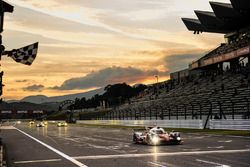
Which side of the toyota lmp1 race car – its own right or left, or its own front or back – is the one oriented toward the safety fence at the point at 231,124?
left

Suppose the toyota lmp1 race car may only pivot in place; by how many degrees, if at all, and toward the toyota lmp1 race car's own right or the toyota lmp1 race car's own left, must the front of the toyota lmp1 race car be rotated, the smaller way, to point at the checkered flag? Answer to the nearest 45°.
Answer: approximately 45° to the toyota lmp1 race car's own right

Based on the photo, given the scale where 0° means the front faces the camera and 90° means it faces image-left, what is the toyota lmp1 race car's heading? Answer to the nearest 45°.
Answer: approximately 315°
